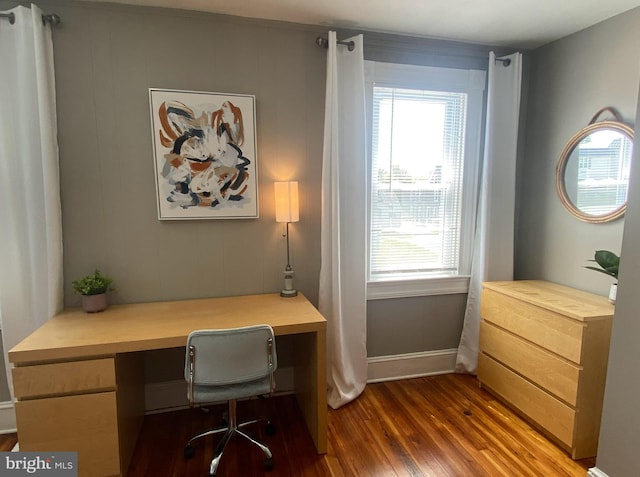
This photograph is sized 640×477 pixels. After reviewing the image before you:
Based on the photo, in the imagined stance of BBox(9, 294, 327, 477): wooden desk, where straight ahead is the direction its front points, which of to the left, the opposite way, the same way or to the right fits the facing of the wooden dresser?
to the right

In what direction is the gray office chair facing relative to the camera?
away from the camera

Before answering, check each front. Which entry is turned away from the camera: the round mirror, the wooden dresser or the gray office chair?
the gray office chair

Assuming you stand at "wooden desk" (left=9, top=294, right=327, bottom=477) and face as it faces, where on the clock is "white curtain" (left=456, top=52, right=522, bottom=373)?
The white curtain is roughly at 9 o'clock from the wooden desk.

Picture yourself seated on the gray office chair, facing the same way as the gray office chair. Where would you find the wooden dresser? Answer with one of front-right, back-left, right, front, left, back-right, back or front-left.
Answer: right

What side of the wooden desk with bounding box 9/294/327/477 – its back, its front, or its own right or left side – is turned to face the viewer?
front

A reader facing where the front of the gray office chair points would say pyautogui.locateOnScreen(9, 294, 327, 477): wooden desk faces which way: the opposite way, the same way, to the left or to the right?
the opposite way

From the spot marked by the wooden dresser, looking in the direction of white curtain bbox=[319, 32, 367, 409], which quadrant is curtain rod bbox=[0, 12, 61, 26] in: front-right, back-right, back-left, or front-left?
front-left

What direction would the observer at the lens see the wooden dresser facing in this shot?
facing the viewer and to the left of the viewer

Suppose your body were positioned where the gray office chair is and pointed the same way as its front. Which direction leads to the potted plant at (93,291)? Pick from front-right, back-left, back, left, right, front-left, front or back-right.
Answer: front-left

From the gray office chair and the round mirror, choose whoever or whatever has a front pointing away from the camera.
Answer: the gray office chair

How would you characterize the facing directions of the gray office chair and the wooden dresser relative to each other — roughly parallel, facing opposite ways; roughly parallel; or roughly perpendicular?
roughly perpendicular

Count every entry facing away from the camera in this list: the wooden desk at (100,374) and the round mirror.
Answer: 0

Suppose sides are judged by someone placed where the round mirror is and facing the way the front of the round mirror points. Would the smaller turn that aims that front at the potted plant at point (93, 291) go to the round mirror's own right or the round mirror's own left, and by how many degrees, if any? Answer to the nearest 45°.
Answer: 0° — it already faces it
